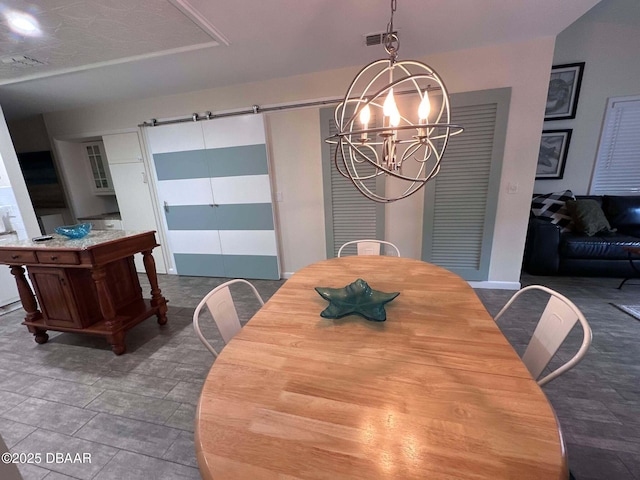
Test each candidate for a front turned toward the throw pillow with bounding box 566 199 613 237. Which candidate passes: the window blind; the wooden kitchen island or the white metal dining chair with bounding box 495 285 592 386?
the window blind

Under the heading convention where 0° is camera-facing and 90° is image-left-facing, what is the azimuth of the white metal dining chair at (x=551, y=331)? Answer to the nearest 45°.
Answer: approximately 45°

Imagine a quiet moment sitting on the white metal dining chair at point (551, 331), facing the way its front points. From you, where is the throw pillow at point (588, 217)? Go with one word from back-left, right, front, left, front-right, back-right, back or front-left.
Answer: back-right

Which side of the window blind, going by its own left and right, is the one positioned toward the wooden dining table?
front

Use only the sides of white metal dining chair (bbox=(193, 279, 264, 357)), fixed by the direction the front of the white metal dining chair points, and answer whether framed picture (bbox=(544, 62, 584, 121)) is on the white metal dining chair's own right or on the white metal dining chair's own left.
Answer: on the white metal dining chair's own left

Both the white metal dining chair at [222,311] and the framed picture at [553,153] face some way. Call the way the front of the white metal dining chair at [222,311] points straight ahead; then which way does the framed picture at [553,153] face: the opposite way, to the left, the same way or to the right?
to the right

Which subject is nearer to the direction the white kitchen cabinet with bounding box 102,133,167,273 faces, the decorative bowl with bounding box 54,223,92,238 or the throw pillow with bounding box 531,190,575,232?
the decorative bowl

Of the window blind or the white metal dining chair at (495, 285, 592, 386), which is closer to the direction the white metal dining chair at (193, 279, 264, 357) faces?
the white metal dining chair

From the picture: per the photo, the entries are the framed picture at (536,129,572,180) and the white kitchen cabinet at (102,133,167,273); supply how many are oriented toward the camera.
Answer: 2

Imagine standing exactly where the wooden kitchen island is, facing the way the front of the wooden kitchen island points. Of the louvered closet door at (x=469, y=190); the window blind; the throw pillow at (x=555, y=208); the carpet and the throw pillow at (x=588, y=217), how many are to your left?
5

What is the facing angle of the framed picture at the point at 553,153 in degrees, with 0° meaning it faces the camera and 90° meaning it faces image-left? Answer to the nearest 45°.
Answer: approximately 0°

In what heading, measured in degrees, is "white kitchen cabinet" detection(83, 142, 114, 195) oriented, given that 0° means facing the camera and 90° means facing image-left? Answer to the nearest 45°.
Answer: approximately 0°

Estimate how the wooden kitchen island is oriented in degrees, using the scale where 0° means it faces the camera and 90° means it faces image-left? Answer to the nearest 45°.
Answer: approximately 45°

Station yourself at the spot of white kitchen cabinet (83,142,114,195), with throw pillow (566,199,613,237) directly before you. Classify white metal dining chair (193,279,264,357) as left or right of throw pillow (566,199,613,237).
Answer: right

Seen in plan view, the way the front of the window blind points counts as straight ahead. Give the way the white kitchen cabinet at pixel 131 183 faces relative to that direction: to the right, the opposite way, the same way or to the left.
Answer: to the left
